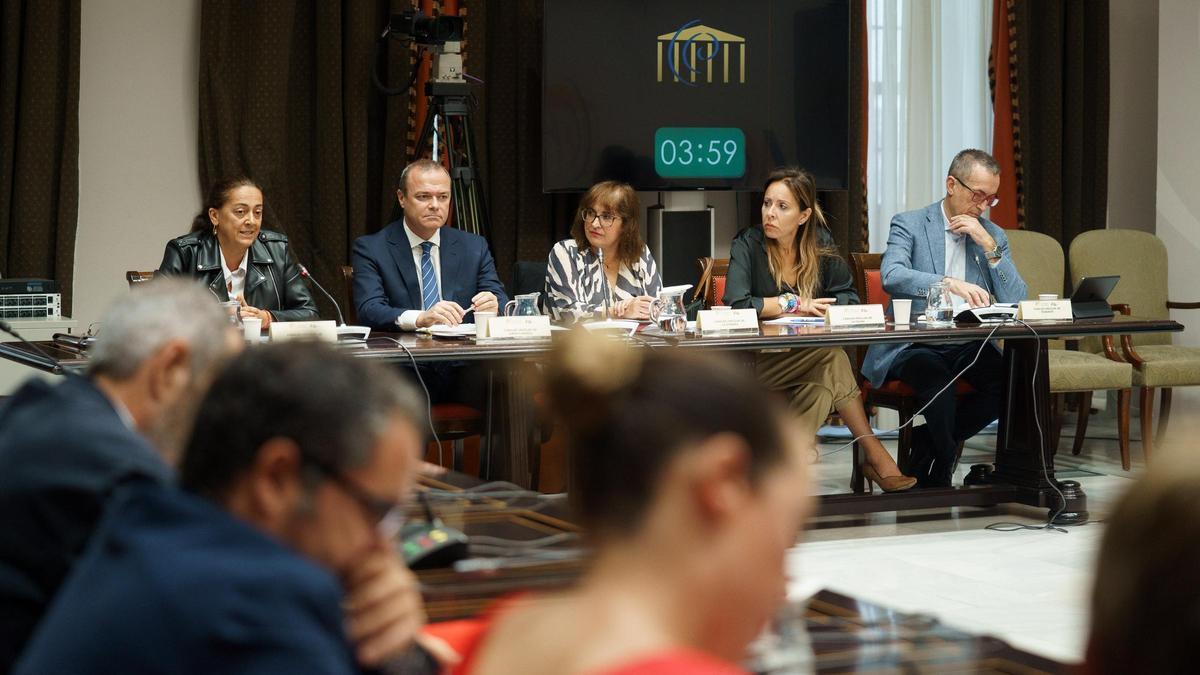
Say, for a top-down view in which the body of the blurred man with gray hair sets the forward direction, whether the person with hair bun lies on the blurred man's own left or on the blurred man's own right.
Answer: on the blurred man's own right

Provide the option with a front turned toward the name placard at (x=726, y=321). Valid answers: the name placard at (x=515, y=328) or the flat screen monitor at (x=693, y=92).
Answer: the flat screen monitor

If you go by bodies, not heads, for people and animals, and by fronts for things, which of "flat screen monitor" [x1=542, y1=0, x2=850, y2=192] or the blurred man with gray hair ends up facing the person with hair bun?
the flat screen monitor

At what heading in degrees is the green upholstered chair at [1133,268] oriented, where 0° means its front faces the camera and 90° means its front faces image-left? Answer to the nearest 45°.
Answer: approximately 315°

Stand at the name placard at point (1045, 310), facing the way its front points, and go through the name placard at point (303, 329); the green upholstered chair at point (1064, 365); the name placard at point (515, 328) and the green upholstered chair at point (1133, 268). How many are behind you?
2

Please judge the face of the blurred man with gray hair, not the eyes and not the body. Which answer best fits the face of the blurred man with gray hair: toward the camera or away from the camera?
away from the camera

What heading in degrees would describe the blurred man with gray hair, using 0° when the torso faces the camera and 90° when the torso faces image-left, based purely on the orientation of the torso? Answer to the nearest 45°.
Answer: approximately 225°

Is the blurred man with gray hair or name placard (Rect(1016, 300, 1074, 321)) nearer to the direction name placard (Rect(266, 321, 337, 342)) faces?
the blurred man with gray hair
